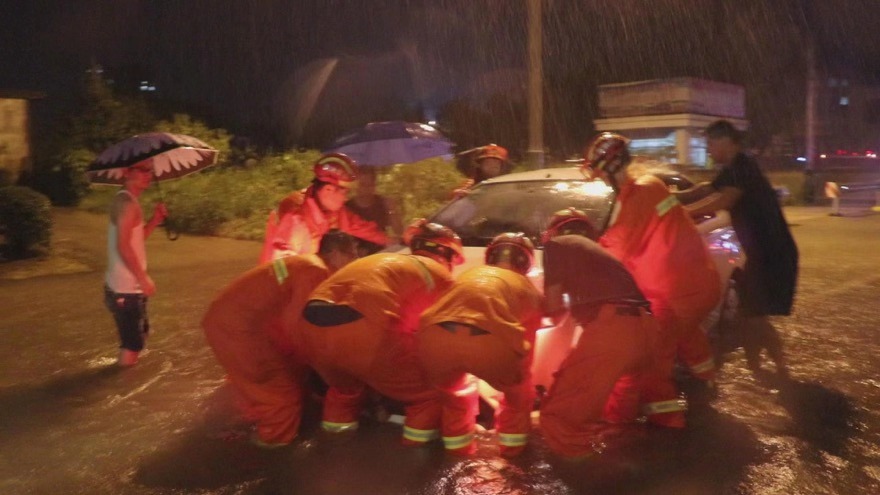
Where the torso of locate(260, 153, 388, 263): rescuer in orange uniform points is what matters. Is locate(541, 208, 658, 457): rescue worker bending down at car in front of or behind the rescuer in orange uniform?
in front

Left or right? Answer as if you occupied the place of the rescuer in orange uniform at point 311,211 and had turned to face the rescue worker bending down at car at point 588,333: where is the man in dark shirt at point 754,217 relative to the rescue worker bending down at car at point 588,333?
left

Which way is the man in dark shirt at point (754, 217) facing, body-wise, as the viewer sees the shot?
to the viewer's left

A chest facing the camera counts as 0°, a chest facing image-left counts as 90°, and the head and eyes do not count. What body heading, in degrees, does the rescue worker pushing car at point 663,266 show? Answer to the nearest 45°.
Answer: approximately 90°

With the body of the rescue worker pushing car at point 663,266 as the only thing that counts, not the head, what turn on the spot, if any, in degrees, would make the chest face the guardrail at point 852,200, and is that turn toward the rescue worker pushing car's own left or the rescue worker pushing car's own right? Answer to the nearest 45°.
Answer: approximately 90° to the rescue worker pushing car's own right

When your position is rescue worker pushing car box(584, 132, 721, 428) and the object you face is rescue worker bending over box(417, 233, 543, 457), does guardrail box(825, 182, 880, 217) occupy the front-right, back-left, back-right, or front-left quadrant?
back-right

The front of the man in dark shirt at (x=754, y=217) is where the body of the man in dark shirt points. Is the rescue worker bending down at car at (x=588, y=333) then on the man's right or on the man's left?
on the man's left

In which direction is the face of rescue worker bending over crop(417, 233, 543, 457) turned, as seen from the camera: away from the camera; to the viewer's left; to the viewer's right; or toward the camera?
away from the camera

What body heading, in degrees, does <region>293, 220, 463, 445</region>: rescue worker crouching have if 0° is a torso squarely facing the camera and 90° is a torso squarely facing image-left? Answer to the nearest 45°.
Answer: approximately 225°

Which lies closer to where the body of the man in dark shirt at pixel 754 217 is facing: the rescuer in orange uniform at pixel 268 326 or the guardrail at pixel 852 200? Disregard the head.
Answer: the rescuer in orange uniform

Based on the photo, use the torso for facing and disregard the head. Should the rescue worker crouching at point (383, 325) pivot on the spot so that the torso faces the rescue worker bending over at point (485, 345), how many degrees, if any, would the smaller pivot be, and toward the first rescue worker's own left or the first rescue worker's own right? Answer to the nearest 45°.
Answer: approximately 90° to the first rescue worker's own right

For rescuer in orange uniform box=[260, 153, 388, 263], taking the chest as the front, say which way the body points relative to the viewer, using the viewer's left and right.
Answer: facing the viewer and to the right of the viewer

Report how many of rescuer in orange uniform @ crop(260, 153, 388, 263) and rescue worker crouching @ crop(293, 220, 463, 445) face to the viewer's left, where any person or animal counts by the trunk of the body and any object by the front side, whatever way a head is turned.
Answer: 0
